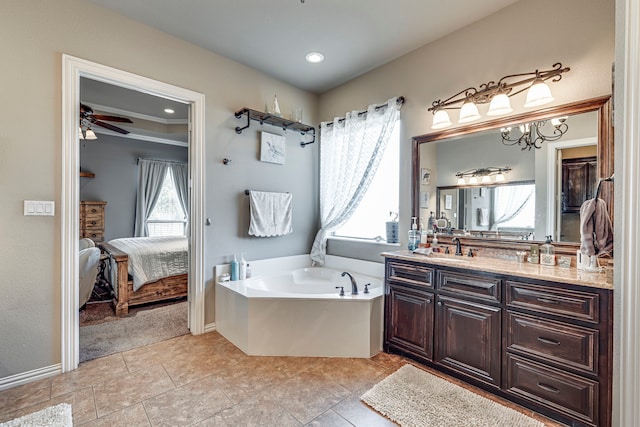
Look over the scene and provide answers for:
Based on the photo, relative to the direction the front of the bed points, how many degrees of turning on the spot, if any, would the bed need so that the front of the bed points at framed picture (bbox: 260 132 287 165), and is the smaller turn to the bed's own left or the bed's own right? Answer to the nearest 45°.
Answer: approximately 90° to the bed's own left

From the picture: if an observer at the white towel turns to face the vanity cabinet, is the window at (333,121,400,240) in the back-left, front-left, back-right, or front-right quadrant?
front-left

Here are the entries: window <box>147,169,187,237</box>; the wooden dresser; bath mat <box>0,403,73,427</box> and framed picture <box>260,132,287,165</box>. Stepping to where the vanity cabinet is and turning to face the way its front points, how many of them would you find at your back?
0

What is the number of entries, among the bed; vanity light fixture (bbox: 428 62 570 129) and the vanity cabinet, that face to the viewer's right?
0

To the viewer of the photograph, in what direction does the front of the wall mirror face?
facing the viewer and to the left of the viewer

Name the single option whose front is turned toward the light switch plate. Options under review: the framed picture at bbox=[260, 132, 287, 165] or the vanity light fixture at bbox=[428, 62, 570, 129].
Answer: the vanity light fixture

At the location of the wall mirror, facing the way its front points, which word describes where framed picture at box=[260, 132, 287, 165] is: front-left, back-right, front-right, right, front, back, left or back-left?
front-right

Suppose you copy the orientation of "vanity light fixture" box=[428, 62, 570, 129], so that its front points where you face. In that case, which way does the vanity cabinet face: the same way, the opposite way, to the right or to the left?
the same way

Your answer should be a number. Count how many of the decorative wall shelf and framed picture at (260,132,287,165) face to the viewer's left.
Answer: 0

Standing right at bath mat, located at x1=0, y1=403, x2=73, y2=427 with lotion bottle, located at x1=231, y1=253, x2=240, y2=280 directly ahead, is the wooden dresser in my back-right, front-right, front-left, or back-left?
front-left

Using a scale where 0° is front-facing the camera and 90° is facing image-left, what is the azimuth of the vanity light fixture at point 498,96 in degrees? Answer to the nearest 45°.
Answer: approximately 45°

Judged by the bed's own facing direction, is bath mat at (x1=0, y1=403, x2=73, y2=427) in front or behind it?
in front

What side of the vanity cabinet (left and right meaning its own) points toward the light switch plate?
front

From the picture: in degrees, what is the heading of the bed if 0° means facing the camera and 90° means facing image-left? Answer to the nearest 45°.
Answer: approximately 45°

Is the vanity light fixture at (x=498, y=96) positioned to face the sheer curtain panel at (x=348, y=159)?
no

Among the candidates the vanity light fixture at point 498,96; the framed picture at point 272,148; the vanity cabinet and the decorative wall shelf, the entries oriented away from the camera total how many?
0

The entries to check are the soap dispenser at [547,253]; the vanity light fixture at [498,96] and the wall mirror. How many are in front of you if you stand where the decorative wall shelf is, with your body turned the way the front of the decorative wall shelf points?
3

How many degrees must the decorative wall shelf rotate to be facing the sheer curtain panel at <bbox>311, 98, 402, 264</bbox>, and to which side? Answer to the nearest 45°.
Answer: approximately 45° to its left

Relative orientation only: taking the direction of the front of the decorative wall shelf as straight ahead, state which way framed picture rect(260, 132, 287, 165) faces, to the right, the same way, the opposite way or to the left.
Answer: the same way
